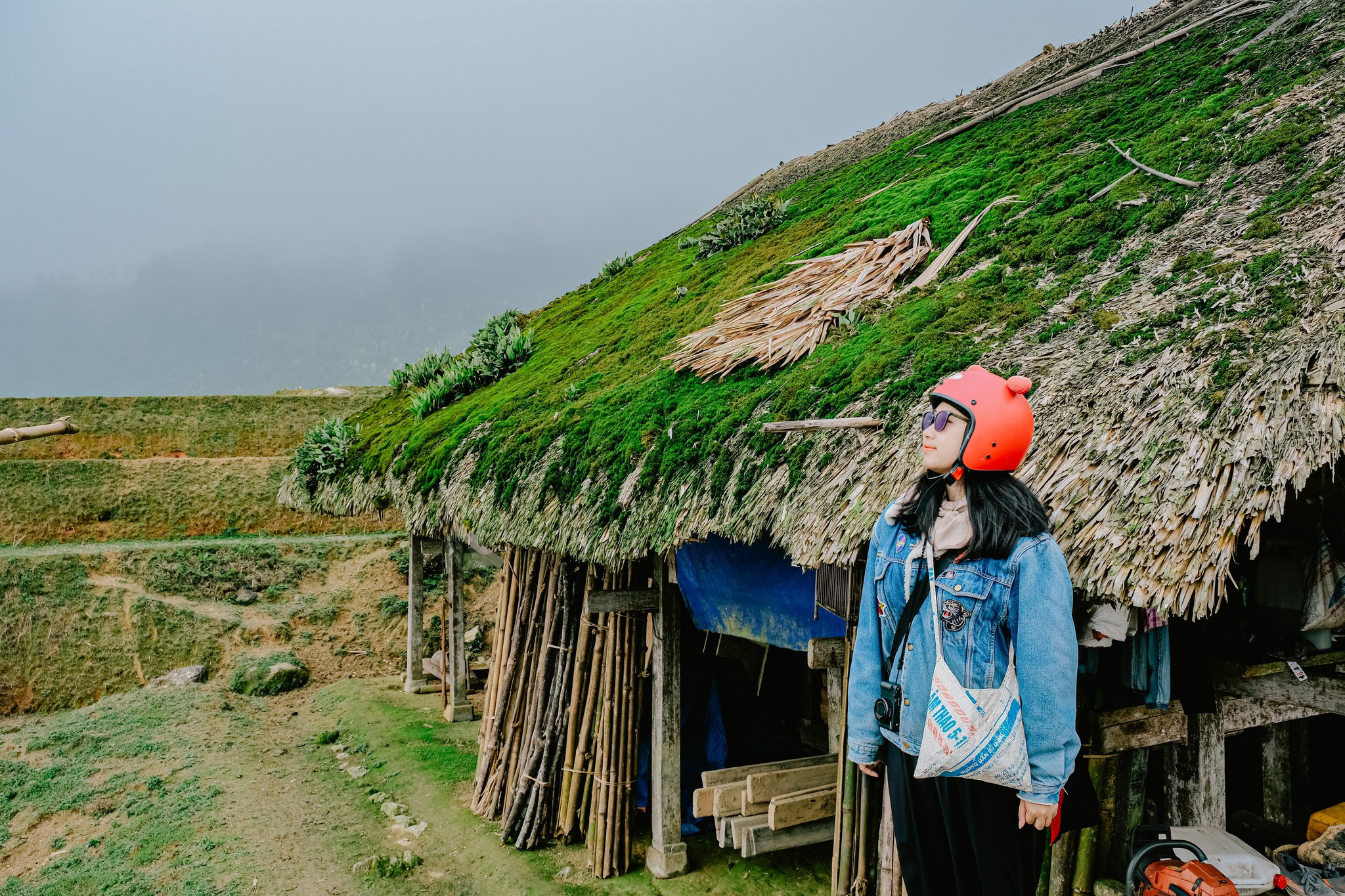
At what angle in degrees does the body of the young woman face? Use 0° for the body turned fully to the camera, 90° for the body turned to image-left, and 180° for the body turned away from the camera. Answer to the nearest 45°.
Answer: approximately 45°

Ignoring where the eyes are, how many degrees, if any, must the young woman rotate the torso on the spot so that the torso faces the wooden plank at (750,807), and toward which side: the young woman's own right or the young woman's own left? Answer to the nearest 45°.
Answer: approximately 90° to the young woman's own right

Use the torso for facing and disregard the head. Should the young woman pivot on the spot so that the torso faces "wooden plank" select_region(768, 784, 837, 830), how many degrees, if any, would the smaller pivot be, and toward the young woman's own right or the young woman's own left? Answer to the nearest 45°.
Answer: approximately 135° to the young woman's own right

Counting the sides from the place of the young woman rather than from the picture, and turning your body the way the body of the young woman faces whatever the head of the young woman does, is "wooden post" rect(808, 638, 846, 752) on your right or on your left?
on your right

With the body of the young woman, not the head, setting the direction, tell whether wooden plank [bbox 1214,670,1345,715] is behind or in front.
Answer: behind

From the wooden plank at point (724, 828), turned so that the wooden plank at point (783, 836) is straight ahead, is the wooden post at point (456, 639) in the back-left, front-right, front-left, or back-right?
back-left

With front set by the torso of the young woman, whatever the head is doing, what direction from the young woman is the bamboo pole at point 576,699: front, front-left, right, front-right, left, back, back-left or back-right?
right

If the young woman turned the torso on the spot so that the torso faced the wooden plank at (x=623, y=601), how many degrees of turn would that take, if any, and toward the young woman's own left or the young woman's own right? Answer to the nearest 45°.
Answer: approximately 90° to the young woman's own right

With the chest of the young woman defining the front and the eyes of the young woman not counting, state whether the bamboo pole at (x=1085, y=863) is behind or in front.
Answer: behind
